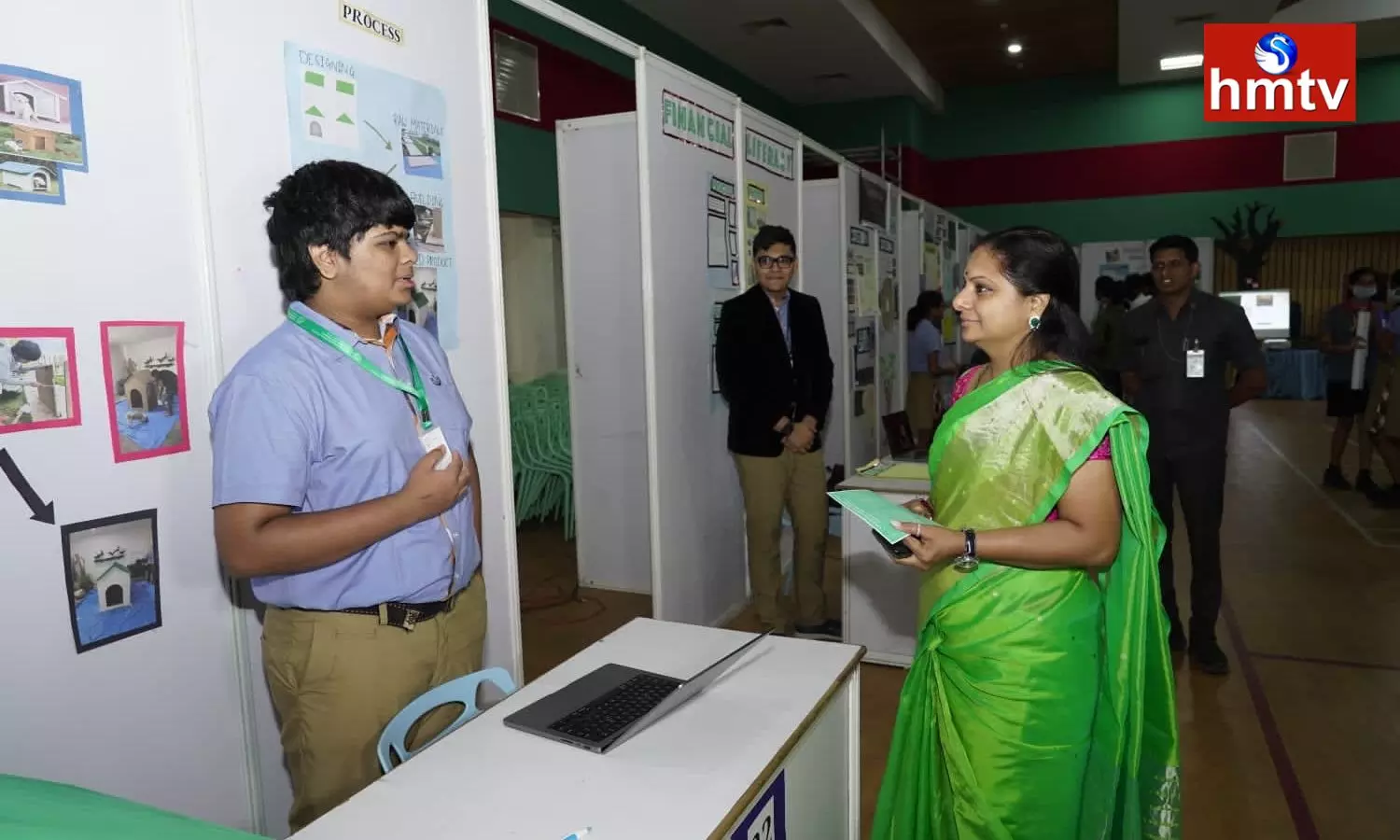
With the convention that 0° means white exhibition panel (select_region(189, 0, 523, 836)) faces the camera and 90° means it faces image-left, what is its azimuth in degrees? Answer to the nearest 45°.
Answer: approximately 315°

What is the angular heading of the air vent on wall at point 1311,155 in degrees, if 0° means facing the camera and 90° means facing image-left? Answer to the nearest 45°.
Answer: approximately 0°

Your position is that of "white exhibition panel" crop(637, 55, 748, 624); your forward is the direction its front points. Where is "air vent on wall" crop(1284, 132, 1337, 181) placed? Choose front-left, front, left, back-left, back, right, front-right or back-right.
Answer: left

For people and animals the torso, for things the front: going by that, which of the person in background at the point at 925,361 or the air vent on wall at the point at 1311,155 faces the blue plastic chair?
the air vent on wall

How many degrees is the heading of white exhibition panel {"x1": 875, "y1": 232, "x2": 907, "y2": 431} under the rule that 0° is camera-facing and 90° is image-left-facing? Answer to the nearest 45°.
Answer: approximately 315°

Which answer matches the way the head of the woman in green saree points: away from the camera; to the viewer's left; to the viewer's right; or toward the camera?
to the viewer's left

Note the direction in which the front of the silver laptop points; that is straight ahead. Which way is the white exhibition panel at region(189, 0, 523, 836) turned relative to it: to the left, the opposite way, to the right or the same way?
the opposite way

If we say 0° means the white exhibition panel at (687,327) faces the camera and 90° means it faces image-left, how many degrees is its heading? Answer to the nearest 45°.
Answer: approximately 315°

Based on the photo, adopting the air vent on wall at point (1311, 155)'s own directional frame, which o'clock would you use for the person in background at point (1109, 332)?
The person in background is roughly at 12 o'clock from the air vent on wall.

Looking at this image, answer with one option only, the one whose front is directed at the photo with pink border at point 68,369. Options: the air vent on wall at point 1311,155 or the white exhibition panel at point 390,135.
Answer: the air vent on wall

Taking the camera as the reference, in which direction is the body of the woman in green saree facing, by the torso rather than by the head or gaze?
to the viewer's left
